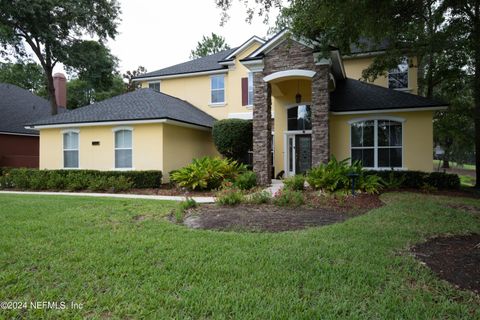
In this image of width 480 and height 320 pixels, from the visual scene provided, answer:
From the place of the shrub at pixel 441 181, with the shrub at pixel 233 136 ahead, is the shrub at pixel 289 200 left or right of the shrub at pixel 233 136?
left

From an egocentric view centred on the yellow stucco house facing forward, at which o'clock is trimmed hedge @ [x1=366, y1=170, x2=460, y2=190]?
The trimmed hedge is roughly at 10 o'clock from the yellow stucco house.

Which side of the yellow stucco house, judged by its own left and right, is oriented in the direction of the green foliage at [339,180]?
front

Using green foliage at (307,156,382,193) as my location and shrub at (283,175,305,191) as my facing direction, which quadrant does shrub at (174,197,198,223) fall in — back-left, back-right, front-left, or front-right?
front-left

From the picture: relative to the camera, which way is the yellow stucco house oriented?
toward the camera

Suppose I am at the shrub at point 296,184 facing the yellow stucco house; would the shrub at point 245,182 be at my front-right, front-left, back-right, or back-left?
front-left

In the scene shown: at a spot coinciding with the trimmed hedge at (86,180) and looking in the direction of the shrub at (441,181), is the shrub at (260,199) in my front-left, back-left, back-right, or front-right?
front-right

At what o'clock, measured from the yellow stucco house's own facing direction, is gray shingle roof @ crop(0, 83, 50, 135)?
The gray shingle roof is roughly at 4 o'clock from the yellow stucco house.

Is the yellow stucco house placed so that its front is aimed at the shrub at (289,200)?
yes

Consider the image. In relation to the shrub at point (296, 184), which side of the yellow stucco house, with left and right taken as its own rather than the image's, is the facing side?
front
